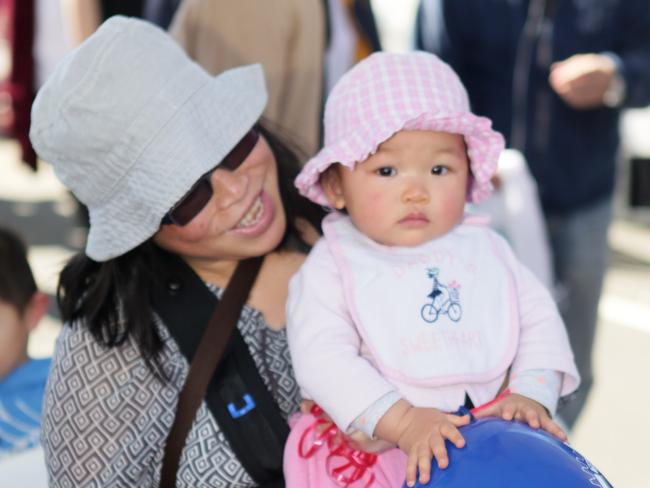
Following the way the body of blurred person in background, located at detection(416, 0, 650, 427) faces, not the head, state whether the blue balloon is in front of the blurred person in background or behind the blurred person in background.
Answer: in front

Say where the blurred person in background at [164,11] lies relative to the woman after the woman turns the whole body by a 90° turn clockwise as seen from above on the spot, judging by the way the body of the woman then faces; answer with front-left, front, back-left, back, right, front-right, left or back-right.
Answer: back-right

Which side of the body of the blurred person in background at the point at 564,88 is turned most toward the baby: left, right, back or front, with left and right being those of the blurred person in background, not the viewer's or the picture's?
front

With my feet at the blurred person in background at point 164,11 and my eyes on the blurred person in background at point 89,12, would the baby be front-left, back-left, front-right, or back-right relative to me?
back-left

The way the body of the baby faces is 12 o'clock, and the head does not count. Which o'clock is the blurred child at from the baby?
The blurred child is roughly at 4 o'clock from the baby.

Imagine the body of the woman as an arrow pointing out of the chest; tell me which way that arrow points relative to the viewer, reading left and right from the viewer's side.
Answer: facing the viewer and to the right of the viewer

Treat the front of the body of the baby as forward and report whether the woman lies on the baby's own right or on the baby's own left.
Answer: on the baby's own right

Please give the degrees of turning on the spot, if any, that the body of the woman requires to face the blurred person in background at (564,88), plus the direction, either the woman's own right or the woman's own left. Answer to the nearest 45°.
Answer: approximately 90° to the woman's own left

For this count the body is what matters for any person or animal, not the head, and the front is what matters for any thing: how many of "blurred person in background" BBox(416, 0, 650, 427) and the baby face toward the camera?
2

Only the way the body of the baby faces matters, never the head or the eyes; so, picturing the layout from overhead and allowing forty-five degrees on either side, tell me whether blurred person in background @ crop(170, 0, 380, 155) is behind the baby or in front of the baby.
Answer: behind

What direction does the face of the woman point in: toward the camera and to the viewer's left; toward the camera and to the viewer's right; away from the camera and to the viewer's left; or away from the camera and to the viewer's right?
toward the camera and to the viewer's right
